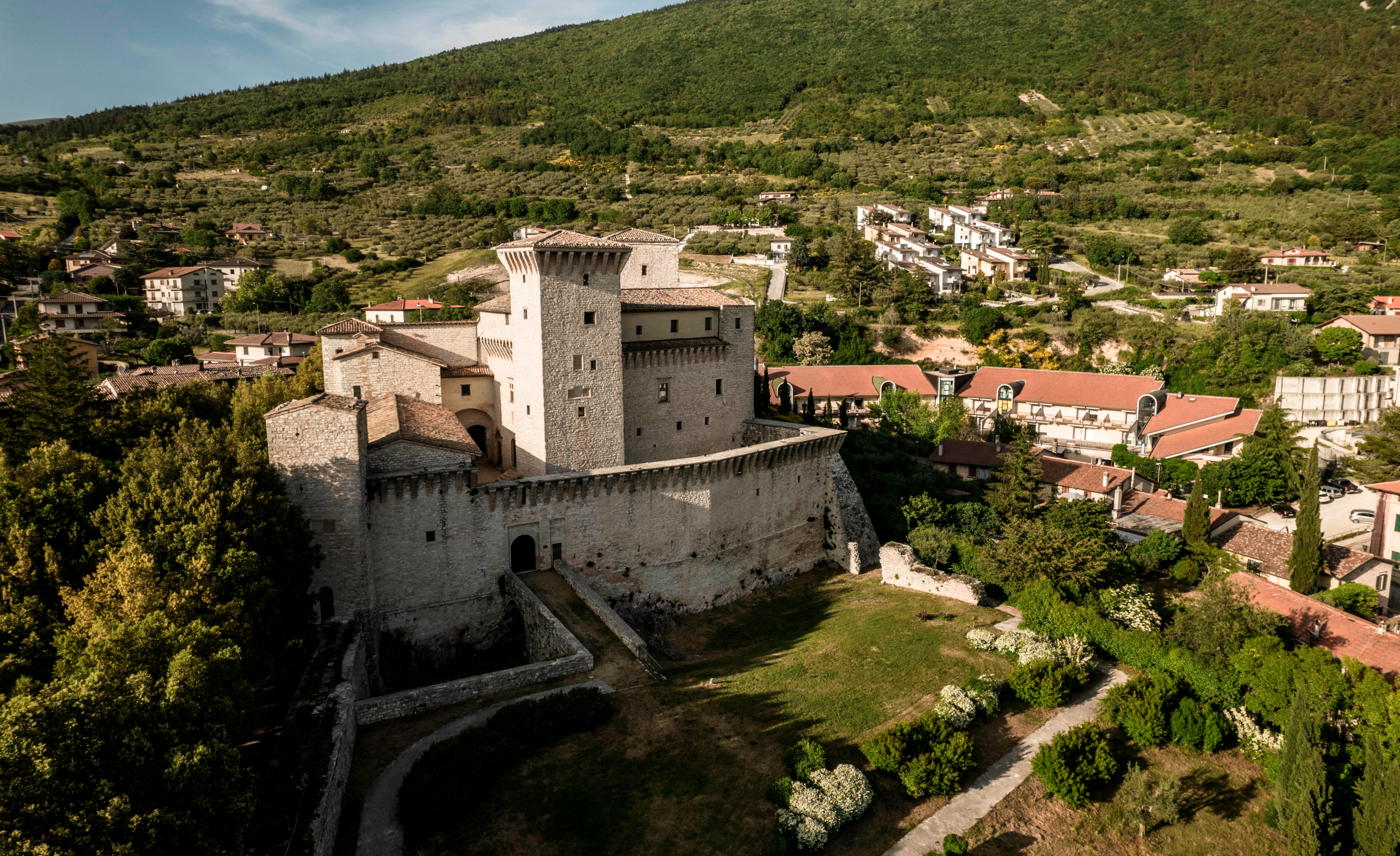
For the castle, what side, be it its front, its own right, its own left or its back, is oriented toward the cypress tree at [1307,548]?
left

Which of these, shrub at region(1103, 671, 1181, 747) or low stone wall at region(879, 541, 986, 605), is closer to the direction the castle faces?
the shrub

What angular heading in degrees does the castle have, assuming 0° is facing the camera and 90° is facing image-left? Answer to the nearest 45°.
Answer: approximately 0°

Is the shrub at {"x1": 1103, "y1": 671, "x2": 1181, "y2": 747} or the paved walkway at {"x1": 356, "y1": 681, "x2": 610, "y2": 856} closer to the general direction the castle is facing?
the paved walkway

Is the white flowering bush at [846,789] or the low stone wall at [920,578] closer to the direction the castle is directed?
the white flowering bush

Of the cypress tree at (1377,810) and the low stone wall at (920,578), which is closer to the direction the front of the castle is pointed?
the cypress tree

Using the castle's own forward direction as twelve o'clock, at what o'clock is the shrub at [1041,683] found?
The shrub is roughly at 10 o'clock from the castle.

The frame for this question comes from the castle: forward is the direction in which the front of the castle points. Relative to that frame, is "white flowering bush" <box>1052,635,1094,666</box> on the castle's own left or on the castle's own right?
on the castle's own left

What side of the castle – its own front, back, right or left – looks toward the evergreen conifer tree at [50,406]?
right

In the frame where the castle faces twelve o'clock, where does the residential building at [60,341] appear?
The residential building is roughly at 4 o'clock from the castle.

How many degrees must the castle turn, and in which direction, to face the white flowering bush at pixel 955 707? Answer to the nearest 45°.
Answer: approximately 45° to its left

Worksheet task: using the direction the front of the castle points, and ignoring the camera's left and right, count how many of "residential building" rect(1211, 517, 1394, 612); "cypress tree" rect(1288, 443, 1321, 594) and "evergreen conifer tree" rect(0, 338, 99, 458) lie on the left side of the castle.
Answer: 2

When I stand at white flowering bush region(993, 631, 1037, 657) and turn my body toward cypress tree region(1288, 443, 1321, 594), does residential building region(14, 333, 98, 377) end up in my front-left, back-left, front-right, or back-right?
back-left

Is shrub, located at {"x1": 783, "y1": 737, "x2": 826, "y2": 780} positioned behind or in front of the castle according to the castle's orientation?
in front

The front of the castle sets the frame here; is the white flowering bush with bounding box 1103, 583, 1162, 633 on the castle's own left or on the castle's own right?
on the castle's own left

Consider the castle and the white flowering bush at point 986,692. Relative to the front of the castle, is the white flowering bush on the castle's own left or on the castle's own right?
on the castle's own left

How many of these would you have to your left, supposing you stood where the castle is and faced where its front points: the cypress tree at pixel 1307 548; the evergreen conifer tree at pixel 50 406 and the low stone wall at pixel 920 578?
2

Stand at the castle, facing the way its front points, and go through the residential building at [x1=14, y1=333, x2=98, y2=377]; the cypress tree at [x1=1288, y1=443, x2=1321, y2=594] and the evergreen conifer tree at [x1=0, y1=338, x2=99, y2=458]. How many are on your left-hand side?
1

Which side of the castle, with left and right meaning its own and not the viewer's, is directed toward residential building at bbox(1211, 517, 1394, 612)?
left
